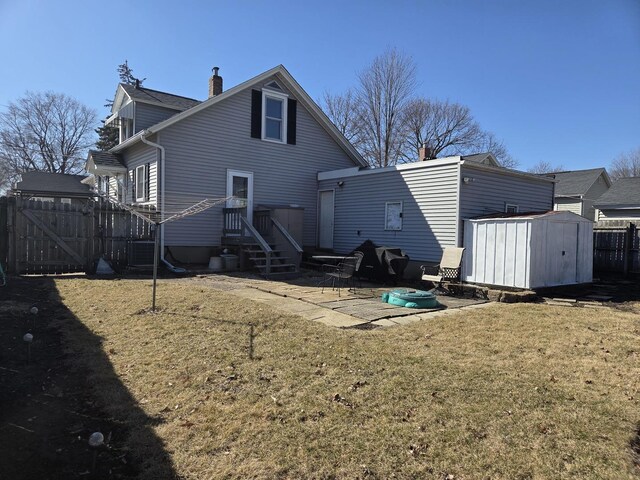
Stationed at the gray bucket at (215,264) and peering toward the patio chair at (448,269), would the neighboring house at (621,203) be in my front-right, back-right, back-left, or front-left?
front-left

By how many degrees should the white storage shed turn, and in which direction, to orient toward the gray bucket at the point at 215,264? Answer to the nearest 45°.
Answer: approximately 135° to its right

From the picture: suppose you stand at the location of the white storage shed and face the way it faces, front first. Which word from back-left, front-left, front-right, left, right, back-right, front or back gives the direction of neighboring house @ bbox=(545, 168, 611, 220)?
back-left

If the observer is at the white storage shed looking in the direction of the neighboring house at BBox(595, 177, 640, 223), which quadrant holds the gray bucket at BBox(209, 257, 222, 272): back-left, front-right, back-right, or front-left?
back-left

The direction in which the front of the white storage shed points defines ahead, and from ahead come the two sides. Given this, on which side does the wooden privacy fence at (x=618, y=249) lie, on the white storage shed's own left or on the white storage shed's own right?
on the white storage shed's own left

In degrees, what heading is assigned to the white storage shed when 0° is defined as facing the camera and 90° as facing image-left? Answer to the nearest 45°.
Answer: approximately 315°

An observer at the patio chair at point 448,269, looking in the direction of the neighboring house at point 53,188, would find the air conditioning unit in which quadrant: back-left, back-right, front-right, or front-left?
front-left

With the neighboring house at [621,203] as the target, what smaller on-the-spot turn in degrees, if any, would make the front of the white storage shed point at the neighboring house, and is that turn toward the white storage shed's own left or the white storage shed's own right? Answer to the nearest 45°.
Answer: approximately 135° to the white storage shed's own left

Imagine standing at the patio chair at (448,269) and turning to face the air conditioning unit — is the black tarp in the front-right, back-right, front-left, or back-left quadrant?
front-right

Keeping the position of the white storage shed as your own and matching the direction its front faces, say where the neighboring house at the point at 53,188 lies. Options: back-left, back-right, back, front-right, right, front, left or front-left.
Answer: back-right

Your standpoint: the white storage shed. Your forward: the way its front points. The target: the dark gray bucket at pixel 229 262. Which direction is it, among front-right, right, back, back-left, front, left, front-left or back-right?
back-right

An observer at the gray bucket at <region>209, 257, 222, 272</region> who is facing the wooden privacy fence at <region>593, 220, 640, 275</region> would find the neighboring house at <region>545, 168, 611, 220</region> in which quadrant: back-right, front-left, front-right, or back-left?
front-left

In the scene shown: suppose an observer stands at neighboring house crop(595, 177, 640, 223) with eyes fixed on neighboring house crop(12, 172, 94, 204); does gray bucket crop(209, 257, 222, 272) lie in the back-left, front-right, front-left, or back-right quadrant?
front-left

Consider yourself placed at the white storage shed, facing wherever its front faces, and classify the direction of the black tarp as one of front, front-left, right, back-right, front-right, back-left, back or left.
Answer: back-right
